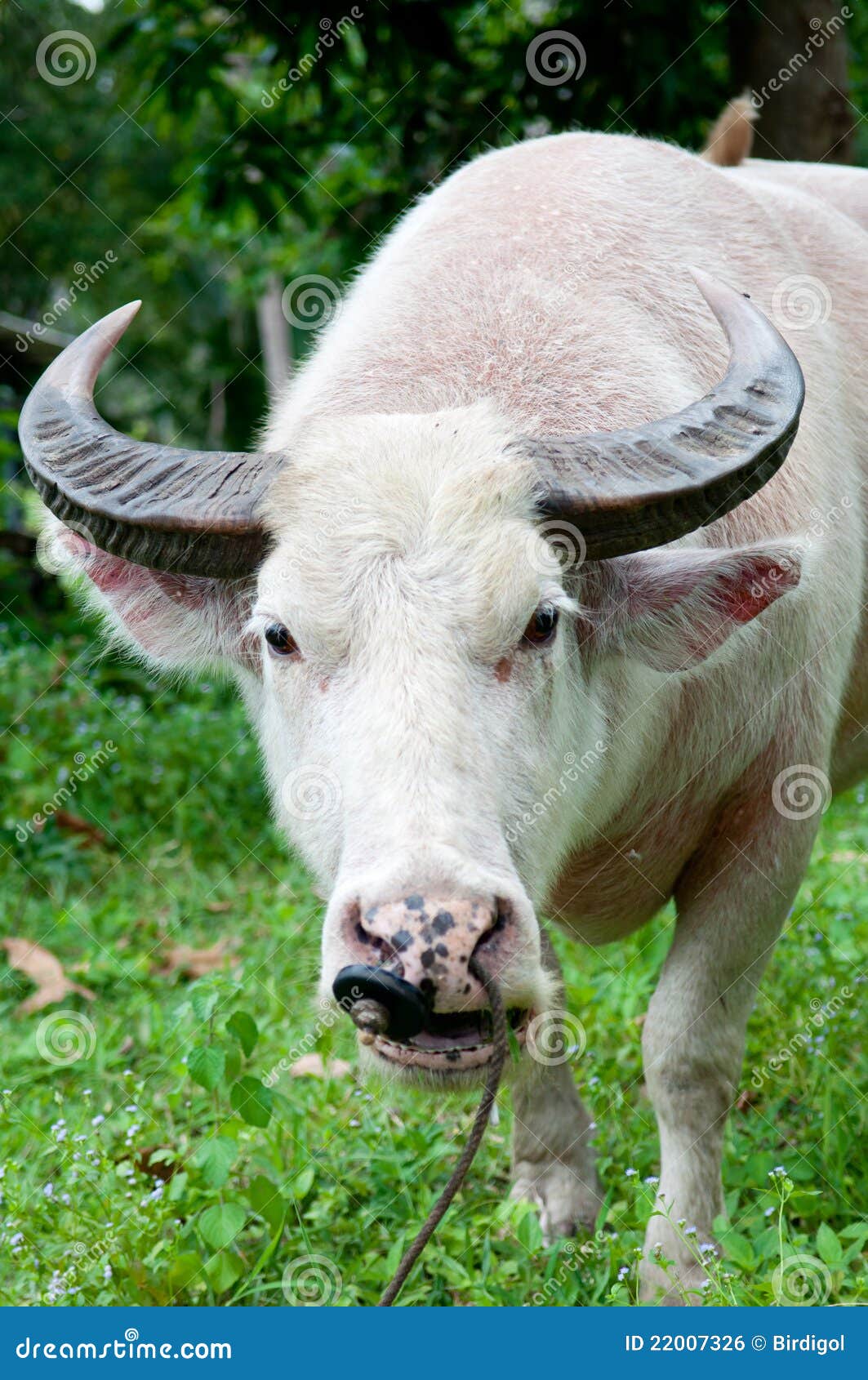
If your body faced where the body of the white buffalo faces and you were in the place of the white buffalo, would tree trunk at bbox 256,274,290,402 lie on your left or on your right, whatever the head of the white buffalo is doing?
on your right

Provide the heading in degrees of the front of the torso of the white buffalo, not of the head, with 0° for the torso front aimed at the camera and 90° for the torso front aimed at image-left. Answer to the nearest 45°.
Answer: approximately 45°

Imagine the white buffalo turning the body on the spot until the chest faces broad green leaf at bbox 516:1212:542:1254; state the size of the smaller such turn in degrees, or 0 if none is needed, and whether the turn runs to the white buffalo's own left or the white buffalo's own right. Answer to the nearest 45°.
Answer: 0° — it already faces it
